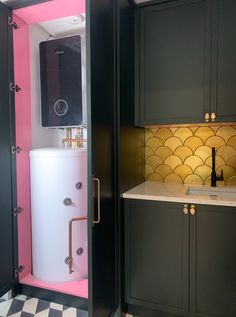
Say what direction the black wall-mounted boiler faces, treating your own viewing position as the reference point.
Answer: facing the viewer and to the left of the viewer

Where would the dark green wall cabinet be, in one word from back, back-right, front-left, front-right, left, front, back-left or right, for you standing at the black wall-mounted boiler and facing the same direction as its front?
left
